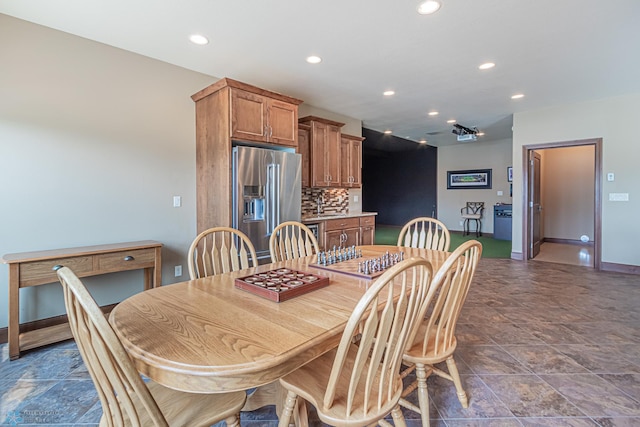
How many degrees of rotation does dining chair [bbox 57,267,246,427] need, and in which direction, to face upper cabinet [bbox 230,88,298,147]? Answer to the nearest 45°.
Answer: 0° — it already faces it

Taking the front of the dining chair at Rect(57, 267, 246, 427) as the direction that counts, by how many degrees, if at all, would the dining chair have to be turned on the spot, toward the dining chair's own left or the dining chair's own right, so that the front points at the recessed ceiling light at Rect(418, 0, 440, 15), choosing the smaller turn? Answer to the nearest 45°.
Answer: approximately 45° to the dining chair's own right

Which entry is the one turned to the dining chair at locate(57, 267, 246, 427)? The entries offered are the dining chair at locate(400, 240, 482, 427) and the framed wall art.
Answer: the framed wall art

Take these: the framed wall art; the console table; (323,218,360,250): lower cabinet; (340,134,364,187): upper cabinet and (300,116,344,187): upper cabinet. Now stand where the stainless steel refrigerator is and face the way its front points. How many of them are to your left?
4

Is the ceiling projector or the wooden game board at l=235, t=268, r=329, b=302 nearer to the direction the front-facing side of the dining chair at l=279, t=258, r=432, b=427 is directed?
the wooden game board

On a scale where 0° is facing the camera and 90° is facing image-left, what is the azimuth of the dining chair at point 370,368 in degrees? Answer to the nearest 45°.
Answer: approximately 135°

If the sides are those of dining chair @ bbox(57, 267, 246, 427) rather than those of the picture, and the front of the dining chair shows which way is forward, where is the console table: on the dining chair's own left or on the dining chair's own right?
on the dining chair's own left

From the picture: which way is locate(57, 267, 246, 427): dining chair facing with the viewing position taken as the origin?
facing away from the viewer and to the right of the viewer

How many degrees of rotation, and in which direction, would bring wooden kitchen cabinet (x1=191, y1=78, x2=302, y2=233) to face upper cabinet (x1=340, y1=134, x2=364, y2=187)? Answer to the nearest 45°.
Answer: approximately 90° to its left

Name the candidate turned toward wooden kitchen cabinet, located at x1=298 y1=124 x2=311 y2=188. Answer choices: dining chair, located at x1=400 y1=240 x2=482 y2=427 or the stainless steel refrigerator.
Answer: the dining chair
